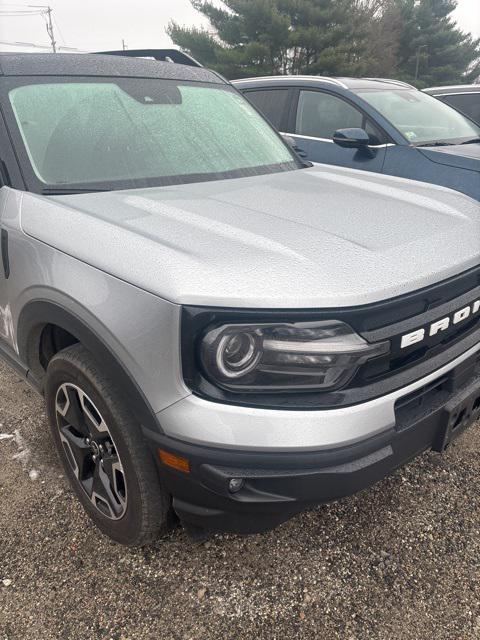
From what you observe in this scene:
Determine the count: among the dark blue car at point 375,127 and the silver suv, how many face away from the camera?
0

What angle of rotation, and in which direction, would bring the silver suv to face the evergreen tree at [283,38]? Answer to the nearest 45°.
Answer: approximately 135° to its left

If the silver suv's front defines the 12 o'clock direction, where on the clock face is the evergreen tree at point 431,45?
The evergreen tree is roughly at 8 o'clock from the silver suv.

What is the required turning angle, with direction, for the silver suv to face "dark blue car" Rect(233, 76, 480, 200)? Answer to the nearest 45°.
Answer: approximately 135° to its left

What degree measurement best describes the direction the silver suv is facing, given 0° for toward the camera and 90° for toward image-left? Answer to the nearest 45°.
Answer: approximately 315°

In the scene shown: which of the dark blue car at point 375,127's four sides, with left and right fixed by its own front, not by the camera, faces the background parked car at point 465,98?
left

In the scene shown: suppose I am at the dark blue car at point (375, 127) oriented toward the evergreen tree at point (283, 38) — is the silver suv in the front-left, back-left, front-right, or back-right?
back-left

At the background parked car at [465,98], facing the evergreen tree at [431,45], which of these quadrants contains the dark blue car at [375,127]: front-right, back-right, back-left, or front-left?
back-left

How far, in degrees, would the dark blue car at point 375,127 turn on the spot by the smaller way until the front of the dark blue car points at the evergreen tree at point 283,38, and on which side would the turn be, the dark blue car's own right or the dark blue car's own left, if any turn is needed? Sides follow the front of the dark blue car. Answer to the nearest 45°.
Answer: approximately 135° to the dark blue car's own left
